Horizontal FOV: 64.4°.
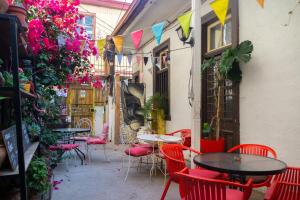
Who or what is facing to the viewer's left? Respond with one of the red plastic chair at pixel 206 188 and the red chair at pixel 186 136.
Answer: the red chair

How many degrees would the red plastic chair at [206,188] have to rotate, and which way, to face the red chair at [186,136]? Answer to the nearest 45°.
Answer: approximately 45° to its left

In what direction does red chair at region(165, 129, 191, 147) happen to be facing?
to the viewer's left

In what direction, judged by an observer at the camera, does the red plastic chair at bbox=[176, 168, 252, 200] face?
facing away from the viewer and to the right of the viewer

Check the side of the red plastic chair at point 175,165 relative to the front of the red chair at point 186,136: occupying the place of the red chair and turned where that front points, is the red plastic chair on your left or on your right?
on your left

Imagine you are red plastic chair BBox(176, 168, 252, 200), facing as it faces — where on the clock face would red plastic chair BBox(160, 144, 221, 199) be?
red plastic chair BBox(160, 144, 221, 199) is roughly at 10 o'clock from red plastic chair BBox(176, 168, 252, 200).

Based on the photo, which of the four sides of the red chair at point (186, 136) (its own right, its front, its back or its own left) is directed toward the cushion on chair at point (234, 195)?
left

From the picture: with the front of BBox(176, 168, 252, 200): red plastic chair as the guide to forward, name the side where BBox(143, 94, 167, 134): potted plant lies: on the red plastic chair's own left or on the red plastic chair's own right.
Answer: on the red plastic chair's own left

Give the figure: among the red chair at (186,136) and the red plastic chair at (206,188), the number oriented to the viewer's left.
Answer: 1
